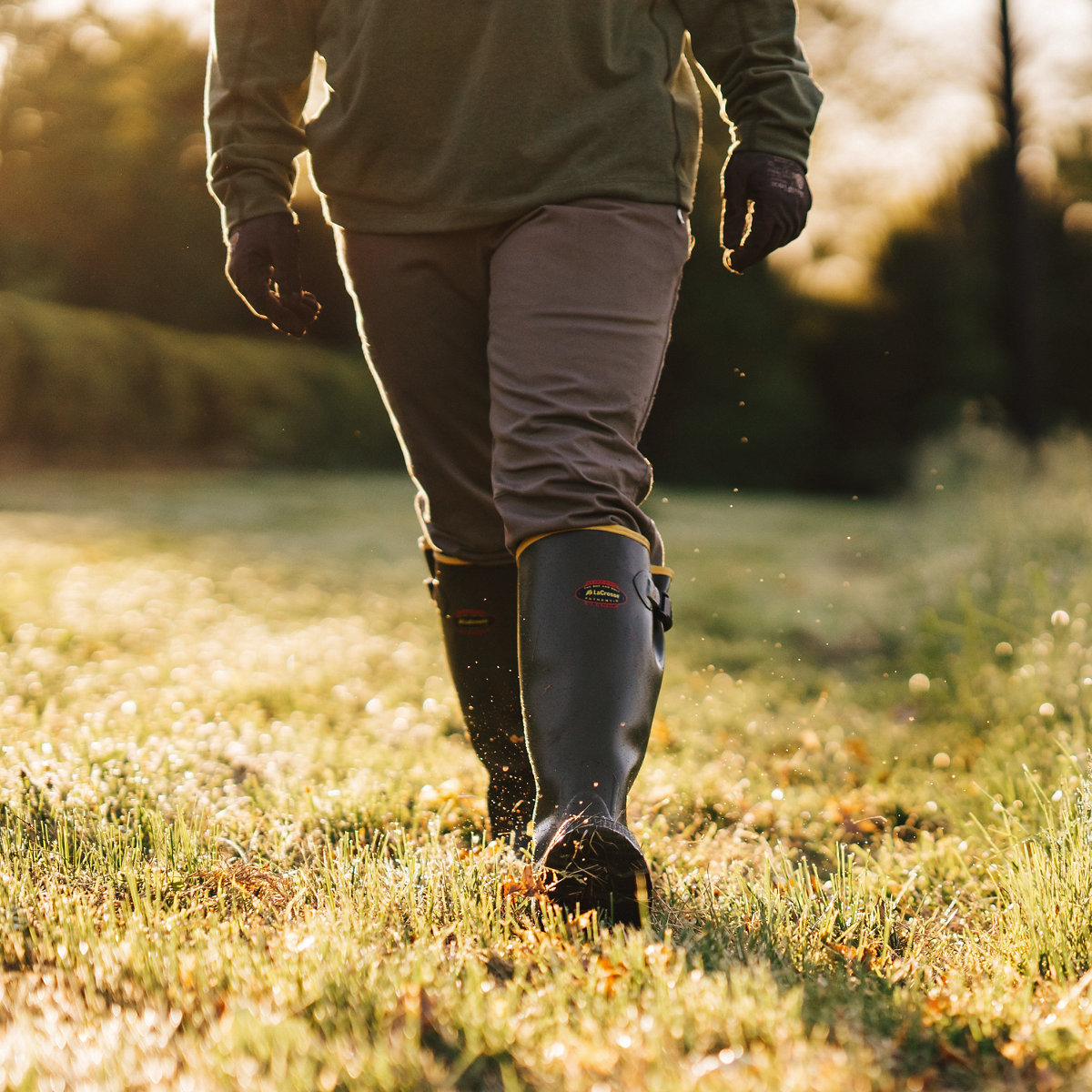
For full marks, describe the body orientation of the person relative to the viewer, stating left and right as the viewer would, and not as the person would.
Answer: facing the viewer
